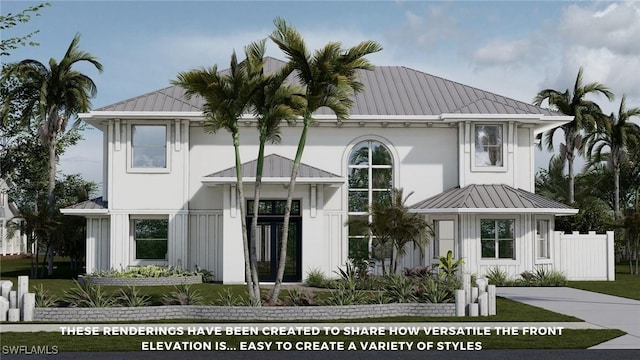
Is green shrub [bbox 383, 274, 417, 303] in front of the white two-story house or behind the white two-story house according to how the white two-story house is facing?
in front

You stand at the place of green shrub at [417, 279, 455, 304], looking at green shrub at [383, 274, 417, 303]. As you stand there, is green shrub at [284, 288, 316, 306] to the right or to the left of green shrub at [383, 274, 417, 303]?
left

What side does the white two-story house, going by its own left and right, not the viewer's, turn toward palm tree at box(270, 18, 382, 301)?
front

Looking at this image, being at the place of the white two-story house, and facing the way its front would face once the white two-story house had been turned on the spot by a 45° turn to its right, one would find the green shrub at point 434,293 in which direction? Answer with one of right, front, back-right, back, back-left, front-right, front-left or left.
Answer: front-left

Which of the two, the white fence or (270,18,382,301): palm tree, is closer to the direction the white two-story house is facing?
the palm tree

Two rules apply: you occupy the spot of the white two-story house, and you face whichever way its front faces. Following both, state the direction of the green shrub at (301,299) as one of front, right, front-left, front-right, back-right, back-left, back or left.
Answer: front

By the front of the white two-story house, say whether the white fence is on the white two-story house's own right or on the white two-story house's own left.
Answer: on the white two-story house's own left

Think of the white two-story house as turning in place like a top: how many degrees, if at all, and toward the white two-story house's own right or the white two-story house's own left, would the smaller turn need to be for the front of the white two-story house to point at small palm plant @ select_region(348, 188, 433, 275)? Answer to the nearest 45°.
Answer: approximately 45° to the white two-story house's own left

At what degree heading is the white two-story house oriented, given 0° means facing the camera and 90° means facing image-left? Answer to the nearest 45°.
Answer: approximately 0°

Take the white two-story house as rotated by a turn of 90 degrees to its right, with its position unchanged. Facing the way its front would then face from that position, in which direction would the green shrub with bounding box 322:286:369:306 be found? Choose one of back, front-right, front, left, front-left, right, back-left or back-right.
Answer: left

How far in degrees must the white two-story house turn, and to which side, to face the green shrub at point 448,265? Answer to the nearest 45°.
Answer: approximately 45° to its left
